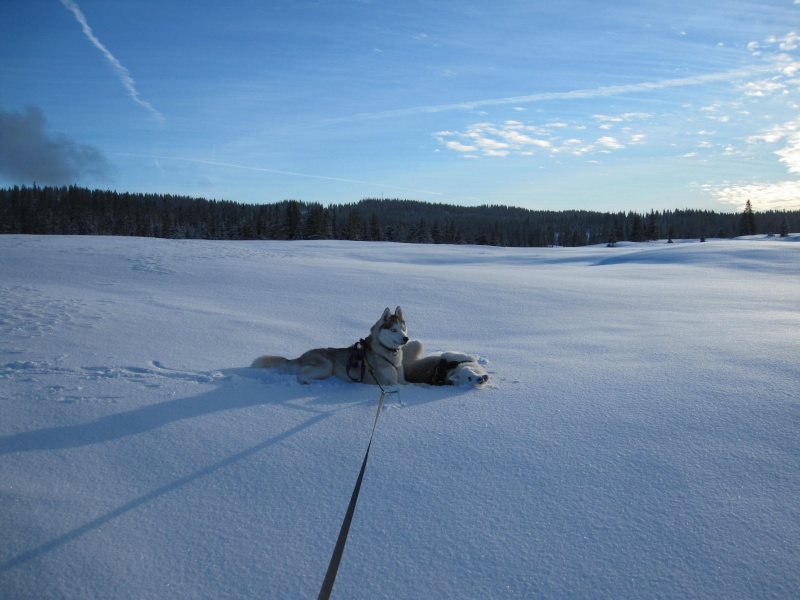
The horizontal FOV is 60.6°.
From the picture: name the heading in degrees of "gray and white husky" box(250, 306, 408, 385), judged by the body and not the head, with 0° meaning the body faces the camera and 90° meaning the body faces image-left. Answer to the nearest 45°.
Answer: approximately 270°
